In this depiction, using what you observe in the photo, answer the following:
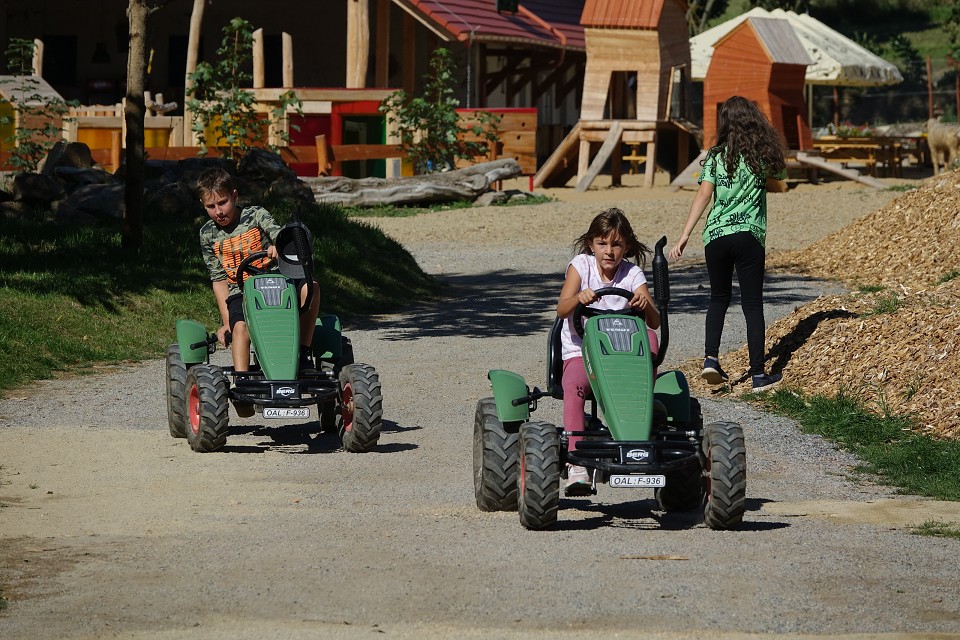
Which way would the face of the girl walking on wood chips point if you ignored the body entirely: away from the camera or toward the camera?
away from the camera

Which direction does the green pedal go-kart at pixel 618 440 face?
toward the camera

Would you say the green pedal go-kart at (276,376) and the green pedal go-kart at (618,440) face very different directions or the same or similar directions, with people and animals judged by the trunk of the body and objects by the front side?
same or similar directions

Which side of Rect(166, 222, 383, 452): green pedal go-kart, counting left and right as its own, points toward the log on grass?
back

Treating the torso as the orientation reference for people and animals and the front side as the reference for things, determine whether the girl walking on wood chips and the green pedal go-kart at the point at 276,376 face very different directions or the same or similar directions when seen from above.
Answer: very different directions

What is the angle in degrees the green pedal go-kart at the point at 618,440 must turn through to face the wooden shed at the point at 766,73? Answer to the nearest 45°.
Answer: approximately 180°

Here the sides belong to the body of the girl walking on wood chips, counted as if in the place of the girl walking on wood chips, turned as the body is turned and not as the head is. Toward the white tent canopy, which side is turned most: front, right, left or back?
front

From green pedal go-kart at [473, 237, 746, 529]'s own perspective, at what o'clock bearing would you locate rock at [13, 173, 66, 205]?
The rock is roughly at 5 o'clock from the green pedal go-kart.

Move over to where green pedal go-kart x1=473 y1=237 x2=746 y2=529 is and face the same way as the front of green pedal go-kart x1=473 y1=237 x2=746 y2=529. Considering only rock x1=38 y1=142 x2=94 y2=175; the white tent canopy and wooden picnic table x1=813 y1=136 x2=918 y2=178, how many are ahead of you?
0

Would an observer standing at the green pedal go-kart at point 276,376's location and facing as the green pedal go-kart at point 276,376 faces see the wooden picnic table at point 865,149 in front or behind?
behind

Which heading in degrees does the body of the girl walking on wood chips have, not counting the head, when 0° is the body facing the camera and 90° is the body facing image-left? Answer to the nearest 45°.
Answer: approximately 180°

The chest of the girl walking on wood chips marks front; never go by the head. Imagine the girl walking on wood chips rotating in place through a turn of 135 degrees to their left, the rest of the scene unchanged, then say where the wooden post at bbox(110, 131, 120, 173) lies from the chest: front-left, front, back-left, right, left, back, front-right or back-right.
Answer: right

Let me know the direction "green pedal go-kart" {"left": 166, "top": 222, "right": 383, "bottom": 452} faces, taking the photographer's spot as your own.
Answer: facing the viewer

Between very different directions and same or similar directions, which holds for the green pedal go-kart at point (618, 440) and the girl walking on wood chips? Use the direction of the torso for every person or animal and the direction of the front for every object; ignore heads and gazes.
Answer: very different directions

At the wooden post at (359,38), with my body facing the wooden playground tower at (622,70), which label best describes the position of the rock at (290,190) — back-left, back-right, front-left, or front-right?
back-right
